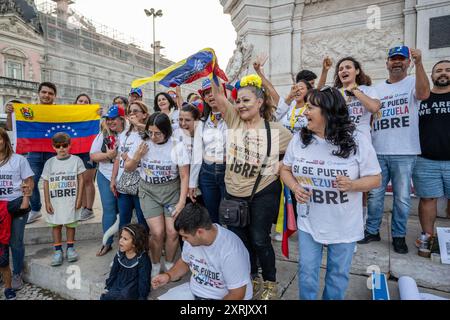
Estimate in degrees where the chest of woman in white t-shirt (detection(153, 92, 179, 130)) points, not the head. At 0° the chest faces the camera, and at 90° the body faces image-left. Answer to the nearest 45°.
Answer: approximately 45°

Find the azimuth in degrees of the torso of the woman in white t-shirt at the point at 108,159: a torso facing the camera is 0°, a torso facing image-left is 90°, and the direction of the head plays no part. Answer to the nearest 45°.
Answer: approximately 0°

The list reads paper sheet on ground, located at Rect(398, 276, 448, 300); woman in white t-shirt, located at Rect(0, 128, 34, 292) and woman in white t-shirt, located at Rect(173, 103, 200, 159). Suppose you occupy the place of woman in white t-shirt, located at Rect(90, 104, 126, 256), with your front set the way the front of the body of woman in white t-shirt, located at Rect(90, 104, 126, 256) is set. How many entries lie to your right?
1

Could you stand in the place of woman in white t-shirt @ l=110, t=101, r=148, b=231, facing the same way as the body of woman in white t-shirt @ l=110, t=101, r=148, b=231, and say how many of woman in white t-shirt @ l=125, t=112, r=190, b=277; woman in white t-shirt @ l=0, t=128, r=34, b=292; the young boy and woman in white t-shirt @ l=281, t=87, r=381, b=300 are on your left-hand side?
2

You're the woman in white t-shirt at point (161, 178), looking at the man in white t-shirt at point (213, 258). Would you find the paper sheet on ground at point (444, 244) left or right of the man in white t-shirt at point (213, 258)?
left

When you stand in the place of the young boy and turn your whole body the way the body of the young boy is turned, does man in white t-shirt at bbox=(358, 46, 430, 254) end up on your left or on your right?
on your left

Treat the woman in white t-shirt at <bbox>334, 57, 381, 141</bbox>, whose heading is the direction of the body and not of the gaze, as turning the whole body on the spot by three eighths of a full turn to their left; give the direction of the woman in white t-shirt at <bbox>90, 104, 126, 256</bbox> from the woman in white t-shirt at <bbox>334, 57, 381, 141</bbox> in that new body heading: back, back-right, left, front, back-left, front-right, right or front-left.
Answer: back
